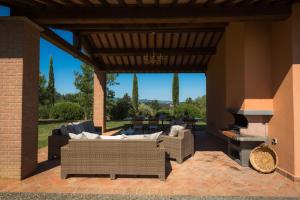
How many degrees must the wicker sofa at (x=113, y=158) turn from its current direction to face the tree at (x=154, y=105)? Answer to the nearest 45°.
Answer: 0° — it already faces it

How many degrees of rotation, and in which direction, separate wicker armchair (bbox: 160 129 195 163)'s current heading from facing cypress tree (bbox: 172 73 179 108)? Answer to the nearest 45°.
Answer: approximately 45° to its right

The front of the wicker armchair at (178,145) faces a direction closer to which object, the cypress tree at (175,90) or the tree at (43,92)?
the tree

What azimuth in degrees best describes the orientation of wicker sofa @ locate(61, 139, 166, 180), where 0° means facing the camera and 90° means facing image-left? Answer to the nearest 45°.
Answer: approximately 180°

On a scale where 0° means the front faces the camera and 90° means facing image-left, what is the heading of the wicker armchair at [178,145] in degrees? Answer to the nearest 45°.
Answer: approximately 135°

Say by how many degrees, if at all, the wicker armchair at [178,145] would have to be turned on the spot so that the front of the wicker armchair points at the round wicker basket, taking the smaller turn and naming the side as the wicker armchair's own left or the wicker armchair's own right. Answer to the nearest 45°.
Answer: approximately 135° to the wicker armchair's own right

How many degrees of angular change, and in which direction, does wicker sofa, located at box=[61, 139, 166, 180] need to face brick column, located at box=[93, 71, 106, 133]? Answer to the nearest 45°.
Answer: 0° — it already faces it

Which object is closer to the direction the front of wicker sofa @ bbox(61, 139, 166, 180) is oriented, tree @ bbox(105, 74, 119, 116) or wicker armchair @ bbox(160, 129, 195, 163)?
the tree
